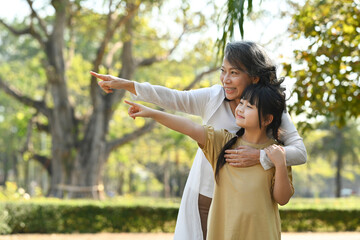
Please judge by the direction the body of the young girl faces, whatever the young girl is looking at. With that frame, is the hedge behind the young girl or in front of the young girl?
behind

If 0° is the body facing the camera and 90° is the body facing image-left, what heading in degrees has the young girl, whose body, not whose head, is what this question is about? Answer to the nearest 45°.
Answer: approximately 0°

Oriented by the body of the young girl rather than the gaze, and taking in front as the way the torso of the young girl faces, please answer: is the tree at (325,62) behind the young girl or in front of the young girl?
behind

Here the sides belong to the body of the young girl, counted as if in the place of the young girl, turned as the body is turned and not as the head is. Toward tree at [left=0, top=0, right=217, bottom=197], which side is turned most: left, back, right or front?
back
